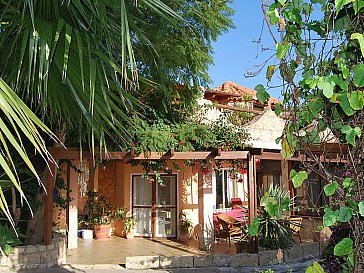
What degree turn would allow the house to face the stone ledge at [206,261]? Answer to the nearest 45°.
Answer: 0° — it already faces it

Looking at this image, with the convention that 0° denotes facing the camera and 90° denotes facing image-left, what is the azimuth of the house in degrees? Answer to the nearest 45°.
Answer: approximately 0°

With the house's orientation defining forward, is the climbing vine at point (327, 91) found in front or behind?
in front

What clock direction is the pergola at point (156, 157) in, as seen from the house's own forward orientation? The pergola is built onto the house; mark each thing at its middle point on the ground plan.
The pergola is roughly at 12 o'clock from the house.

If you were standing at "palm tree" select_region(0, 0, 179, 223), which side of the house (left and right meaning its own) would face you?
front
